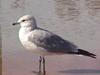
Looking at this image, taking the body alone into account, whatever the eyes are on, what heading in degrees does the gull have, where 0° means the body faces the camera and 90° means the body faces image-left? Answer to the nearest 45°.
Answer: approximately 90°
